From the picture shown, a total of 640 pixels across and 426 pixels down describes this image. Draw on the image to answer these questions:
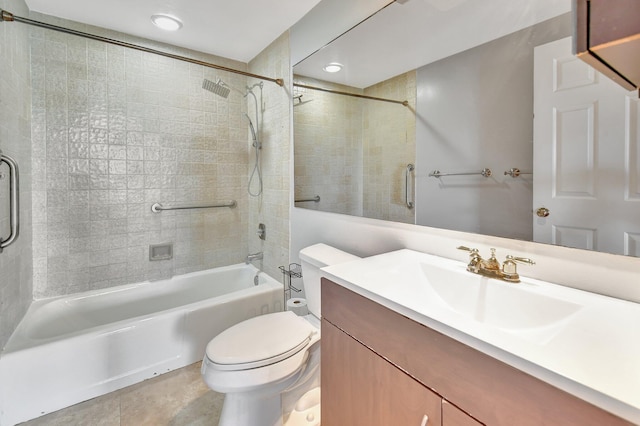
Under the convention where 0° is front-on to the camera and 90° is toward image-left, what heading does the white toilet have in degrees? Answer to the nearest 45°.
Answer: approximately 45°

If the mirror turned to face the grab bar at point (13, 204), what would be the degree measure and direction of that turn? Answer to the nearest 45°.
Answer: approximately 45° to its right

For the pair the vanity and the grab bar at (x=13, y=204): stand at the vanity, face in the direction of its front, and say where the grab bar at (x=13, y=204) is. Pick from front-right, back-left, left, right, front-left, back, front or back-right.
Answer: front-right
